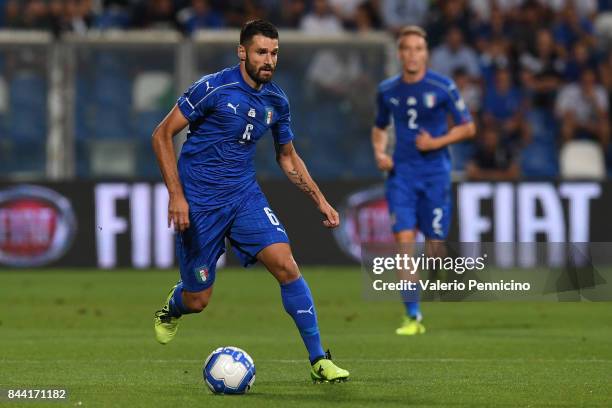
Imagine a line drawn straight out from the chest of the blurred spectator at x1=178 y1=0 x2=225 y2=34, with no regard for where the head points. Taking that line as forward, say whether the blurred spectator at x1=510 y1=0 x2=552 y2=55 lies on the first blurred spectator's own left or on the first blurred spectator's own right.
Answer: on the first blurred spectator's own left

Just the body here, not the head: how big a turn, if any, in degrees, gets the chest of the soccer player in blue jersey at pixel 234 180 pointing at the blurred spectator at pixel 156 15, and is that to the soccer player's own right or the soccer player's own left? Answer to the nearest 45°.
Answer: approximately 135° to the soccer player's own left

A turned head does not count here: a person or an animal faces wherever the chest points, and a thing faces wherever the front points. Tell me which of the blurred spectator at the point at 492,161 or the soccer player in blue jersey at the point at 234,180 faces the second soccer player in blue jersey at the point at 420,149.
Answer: the blurred spectator

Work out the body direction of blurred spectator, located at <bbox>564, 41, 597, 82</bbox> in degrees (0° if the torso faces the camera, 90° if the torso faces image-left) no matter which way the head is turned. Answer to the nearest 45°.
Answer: approximately 0°

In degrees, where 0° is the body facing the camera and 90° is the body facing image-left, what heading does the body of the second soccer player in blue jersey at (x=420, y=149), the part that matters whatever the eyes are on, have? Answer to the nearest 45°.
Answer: approximately 0°

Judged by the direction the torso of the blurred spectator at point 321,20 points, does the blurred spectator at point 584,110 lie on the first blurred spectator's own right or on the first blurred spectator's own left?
on the first blurred spectator's own left

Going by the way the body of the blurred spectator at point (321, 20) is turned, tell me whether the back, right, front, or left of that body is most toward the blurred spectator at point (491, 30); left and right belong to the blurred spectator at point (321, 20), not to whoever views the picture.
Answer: left

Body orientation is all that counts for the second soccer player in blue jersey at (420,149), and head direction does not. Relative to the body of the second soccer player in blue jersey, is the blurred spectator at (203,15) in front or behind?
behind
